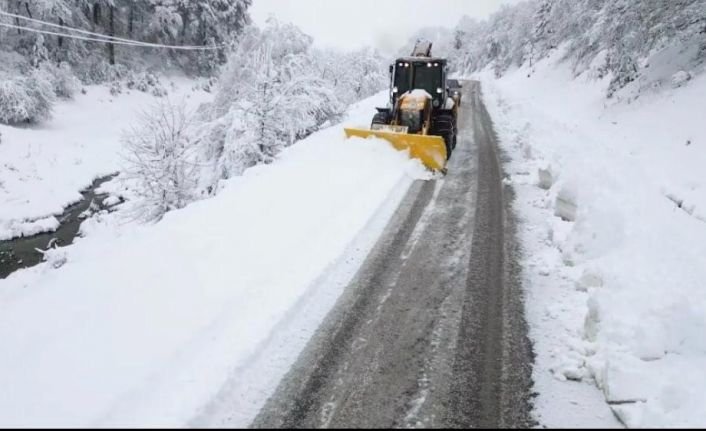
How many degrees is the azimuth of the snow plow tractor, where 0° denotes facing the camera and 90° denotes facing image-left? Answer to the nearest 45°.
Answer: approximately 0°

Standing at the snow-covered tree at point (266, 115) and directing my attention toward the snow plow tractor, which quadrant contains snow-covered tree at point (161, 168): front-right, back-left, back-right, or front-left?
back-right

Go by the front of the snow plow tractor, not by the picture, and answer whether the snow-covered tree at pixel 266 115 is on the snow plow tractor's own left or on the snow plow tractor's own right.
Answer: on the snow plow tractor's own right

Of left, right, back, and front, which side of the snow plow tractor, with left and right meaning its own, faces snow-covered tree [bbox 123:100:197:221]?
right
